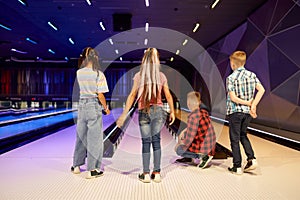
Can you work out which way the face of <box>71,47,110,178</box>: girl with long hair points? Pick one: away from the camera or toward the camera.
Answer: away from the camera

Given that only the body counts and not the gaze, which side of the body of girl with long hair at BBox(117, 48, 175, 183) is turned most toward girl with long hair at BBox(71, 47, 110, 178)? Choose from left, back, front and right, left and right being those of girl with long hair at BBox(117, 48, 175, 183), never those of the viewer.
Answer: left

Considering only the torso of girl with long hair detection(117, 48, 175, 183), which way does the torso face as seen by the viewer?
away from the camera

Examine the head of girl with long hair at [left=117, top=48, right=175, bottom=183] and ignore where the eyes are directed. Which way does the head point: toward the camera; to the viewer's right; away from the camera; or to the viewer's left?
away from the camera
